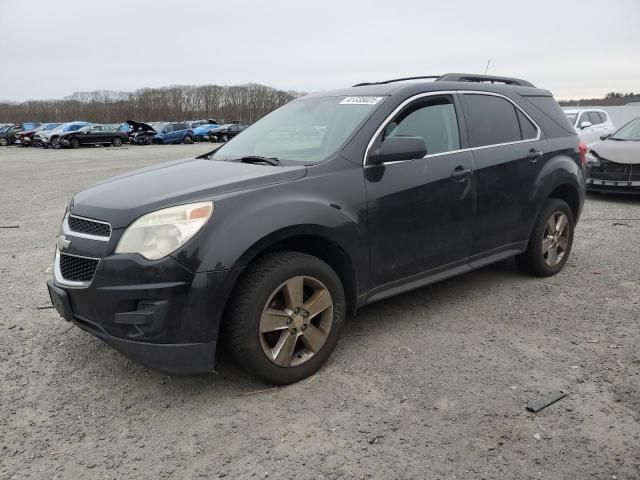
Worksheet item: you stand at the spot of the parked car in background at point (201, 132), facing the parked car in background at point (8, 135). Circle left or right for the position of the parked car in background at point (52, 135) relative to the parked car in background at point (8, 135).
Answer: left

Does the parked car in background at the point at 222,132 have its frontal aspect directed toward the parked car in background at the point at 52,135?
yes

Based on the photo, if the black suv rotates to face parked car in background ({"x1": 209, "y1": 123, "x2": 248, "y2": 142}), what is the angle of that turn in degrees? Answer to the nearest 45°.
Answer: approximately 135° to its right

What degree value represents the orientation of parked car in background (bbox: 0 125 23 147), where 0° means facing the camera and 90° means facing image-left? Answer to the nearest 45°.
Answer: approximately 45°

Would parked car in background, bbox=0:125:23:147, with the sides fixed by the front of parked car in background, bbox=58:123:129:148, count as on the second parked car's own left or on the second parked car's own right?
on the second parked car's own right

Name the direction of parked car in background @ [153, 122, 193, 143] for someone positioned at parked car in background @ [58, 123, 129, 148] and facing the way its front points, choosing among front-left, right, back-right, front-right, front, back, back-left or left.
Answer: back

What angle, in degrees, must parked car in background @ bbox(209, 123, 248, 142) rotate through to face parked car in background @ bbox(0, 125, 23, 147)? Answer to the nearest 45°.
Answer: approximately 45° to its right

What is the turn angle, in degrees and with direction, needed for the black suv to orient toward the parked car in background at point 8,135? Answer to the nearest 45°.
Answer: approximately 90° to its right
